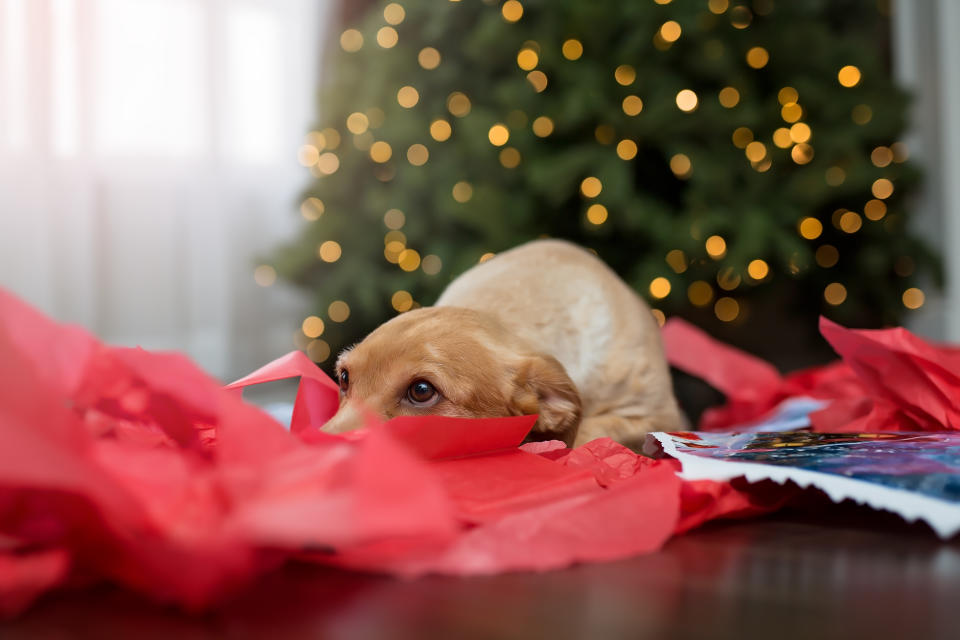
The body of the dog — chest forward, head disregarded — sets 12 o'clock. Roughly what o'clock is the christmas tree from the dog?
The christmas tree is roughly at 5 o'clock from the dog.

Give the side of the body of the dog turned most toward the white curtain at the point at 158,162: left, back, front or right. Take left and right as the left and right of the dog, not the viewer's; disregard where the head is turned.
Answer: right

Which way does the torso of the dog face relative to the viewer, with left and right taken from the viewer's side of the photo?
facing the viewer and to the left of the viewer
